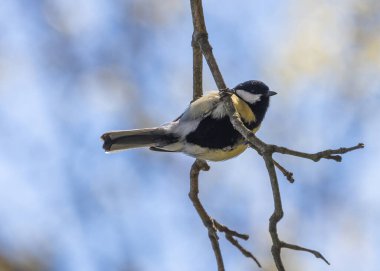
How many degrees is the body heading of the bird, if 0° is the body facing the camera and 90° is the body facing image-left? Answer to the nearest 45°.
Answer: approximately 270°
